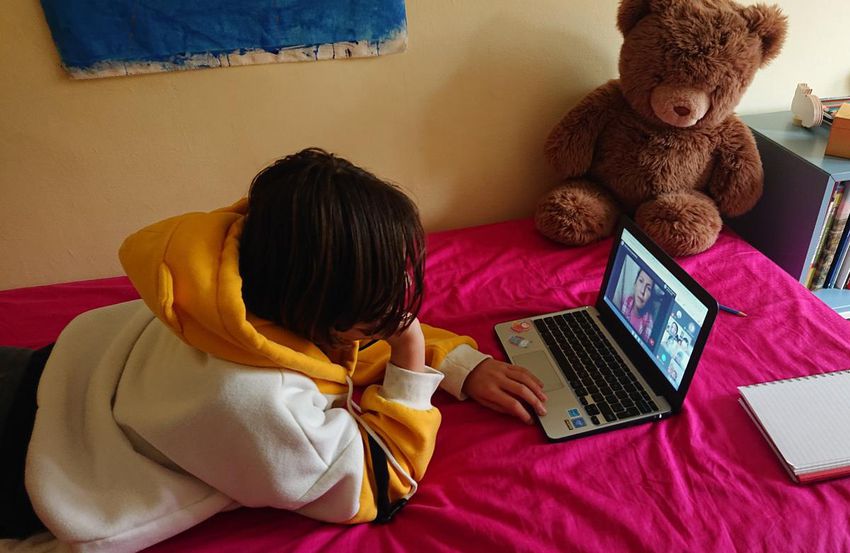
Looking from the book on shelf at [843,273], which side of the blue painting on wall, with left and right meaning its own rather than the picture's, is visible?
left

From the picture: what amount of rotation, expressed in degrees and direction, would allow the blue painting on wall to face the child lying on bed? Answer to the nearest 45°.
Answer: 0° — it already faces them

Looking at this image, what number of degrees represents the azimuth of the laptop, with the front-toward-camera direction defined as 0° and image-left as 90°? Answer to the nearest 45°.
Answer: approximately 45°

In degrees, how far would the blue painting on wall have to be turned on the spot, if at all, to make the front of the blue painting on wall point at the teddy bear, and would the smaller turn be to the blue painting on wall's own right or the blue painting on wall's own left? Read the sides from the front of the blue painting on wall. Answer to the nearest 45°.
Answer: approximately 90° to the blue painting on wall's own left

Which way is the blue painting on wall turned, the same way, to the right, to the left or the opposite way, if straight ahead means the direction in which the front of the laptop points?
to the left

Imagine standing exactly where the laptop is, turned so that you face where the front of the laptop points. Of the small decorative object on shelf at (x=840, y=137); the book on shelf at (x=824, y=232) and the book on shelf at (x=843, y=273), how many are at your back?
3

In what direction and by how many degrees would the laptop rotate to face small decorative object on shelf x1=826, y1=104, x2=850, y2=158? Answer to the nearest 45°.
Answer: approximately 180°

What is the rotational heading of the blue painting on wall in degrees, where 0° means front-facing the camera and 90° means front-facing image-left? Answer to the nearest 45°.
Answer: approximately 0°

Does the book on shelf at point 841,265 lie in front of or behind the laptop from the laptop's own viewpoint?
behind

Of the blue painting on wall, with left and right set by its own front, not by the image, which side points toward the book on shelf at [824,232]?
left

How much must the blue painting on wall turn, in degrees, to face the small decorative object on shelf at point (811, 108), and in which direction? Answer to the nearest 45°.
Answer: approximately 90° to its left

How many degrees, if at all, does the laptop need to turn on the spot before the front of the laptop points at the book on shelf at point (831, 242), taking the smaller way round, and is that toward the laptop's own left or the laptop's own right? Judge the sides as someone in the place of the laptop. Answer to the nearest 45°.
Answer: approximately 180°
